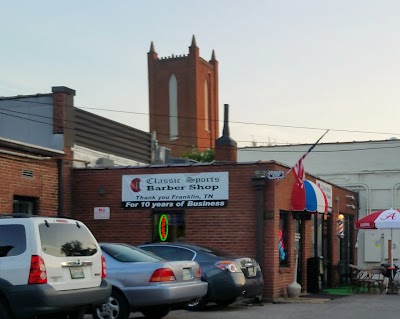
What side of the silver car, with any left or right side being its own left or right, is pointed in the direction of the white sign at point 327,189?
right

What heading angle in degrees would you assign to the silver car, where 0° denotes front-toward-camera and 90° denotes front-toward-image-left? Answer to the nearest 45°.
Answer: approximately 135°

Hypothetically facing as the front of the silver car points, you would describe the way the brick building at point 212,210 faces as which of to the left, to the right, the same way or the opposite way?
the opposite way

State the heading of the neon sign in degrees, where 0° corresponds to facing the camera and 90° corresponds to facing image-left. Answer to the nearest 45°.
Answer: approximately 0°

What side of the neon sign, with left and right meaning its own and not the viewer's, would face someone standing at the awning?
left

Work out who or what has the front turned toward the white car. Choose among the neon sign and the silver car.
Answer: the neon sign

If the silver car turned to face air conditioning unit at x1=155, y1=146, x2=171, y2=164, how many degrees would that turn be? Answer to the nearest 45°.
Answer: approximately 45° to its right

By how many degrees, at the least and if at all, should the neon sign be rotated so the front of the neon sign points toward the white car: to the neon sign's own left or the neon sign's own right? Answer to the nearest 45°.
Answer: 0° — it already faces it

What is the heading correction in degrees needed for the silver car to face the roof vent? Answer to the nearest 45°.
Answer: approximately 45° to its right
